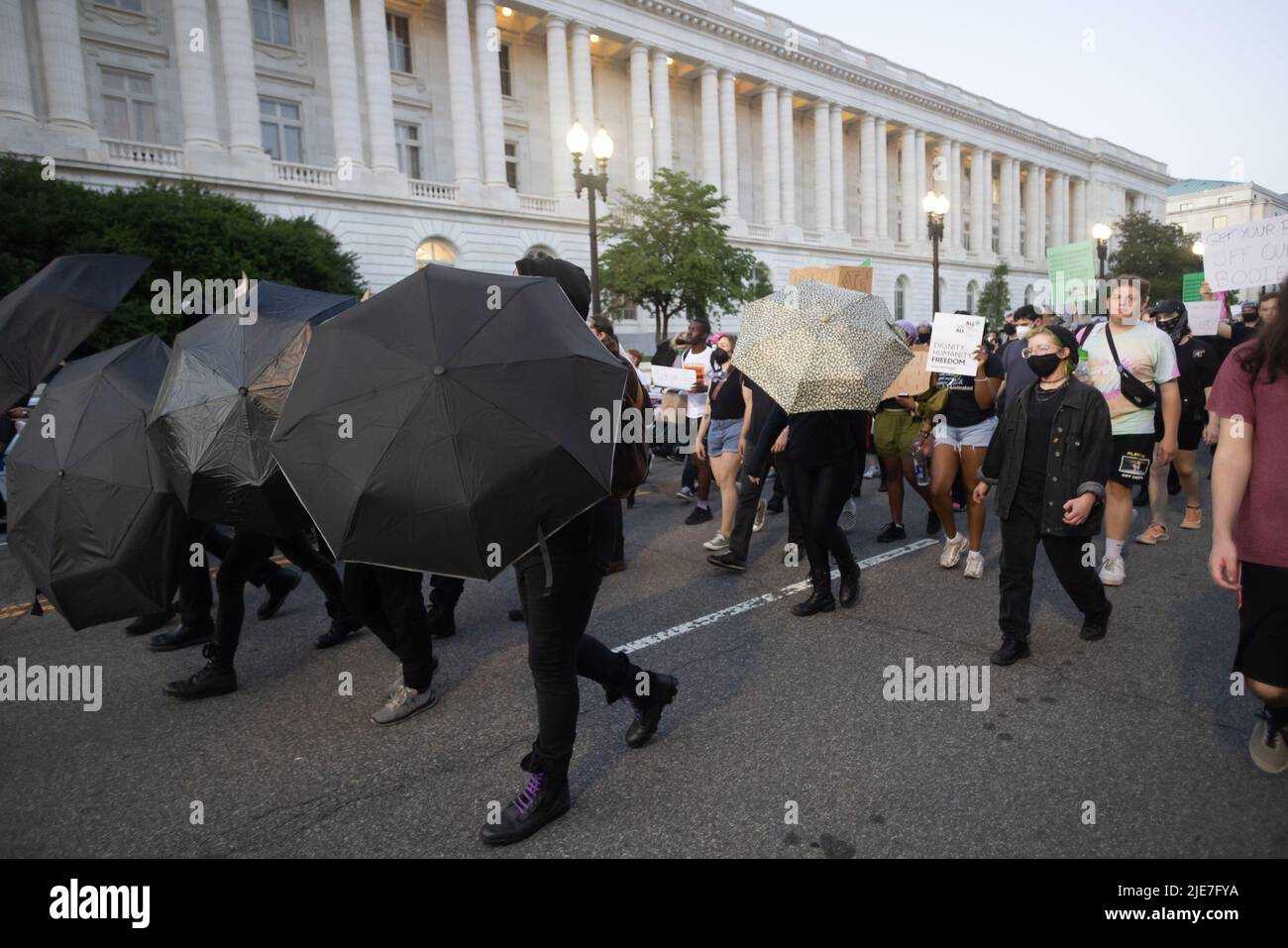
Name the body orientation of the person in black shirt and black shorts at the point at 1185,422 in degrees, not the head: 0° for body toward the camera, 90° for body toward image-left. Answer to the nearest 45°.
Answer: approximately 45°

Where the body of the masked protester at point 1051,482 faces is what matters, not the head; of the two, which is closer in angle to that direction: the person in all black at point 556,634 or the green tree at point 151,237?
the person in all black

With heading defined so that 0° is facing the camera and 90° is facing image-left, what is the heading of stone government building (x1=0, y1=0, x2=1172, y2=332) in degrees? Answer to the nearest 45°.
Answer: approximately 315°

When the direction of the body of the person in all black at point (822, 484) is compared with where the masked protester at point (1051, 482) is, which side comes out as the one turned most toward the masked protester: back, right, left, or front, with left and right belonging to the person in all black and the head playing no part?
left

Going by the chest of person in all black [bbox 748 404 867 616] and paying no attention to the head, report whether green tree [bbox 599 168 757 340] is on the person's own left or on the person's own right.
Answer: on the person's own right

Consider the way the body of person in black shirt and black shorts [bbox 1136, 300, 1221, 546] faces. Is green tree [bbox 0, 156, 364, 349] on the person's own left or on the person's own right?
on the person's own right

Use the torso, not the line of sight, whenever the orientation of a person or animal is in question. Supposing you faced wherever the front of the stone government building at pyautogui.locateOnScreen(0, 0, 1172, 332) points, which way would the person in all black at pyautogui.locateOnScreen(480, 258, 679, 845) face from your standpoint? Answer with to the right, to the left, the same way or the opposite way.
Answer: to the right
